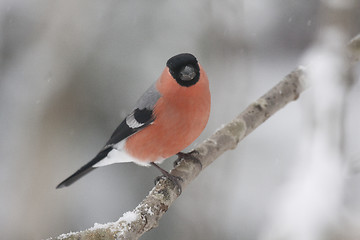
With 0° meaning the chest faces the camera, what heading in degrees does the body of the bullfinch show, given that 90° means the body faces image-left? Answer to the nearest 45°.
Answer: approximately 315°
